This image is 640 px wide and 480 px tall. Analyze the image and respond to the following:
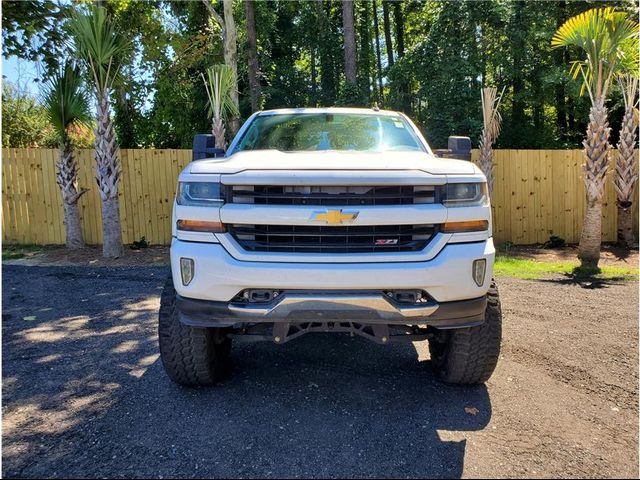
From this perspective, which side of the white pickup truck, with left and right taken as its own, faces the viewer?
front

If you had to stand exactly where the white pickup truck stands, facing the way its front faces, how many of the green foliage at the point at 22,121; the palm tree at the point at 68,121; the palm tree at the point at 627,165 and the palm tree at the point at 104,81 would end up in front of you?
0

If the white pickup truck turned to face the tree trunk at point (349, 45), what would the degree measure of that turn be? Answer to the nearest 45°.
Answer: approximately 180°

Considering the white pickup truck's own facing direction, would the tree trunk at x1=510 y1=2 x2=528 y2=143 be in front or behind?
behind

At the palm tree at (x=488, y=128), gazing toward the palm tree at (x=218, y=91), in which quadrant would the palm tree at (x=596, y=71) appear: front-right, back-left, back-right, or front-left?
back-left

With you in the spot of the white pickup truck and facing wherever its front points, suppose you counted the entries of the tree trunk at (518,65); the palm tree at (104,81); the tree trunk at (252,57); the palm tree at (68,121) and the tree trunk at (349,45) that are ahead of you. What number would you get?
0

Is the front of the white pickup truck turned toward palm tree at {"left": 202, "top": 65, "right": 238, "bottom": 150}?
no

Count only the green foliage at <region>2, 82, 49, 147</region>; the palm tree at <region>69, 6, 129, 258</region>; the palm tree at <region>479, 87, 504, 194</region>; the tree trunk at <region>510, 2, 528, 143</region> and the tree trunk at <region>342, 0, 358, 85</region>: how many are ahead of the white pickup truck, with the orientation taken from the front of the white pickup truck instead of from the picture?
0

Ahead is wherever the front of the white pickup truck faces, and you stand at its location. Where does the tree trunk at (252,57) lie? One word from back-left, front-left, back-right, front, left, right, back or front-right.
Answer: back

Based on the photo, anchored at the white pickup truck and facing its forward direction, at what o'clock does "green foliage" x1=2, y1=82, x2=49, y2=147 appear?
The green foliage is roughly at 5 o'clock from the white pickup truck.

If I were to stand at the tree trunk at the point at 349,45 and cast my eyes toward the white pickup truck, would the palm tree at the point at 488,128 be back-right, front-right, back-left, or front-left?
front-left

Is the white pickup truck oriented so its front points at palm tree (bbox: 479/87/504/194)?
no

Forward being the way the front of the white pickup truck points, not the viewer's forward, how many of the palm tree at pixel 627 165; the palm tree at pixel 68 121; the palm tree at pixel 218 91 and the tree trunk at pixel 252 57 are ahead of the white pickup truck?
0

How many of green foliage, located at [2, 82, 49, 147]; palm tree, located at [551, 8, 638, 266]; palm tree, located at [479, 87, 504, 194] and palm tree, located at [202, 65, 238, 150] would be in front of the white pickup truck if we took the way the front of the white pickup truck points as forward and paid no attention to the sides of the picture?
0

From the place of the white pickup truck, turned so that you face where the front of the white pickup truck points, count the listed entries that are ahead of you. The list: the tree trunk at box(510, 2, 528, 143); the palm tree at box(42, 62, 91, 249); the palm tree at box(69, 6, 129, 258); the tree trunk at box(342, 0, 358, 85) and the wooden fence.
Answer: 0

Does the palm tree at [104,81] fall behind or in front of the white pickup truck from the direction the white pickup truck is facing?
behind

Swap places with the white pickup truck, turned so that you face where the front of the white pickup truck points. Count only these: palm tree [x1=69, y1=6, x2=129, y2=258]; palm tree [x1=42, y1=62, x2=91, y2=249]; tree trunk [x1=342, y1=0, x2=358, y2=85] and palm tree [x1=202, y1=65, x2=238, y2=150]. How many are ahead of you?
0
